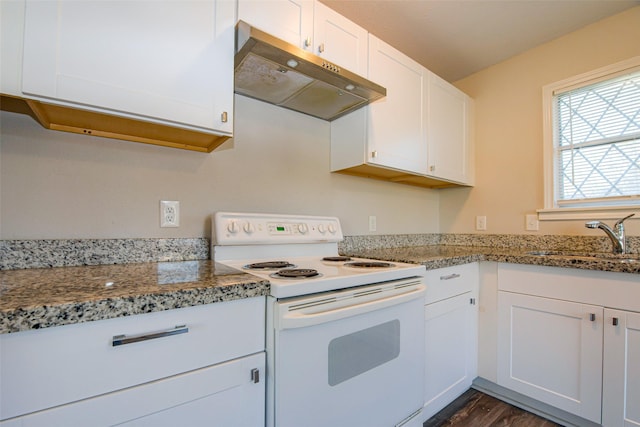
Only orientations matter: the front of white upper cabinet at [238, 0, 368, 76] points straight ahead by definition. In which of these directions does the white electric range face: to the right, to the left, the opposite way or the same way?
the same way

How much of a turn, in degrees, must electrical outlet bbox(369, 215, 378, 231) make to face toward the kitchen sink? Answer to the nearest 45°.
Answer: approximately 45° to its left

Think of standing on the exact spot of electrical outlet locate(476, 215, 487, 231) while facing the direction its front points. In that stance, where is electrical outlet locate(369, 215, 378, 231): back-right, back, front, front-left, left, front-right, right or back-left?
front-right

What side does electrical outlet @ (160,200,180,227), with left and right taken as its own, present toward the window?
left

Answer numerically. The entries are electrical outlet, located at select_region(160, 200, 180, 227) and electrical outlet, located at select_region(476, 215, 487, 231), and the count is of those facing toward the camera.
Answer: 2

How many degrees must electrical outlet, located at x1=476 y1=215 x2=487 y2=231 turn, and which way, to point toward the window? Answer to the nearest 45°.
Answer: approximately 90° to its left

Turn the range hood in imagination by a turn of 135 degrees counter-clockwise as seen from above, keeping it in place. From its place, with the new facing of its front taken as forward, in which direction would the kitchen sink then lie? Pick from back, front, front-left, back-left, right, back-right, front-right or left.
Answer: right

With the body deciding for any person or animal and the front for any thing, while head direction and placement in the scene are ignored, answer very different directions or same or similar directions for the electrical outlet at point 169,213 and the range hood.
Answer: same or similar directions

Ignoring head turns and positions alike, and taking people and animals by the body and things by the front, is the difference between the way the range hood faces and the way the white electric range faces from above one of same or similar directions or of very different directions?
same or similar directions

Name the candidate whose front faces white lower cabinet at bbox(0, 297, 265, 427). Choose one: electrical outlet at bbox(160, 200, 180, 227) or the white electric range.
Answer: the electrical outlet

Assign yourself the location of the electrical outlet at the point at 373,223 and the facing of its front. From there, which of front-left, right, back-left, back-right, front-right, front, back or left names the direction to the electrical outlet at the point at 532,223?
front-left

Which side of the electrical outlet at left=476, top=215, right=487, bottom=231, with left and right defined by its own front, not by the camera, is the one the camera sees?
front

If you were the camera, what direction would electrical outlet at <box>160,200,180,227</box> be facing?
facing the viewer

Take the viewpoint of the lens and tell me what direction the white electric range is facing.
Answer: facing the viewer and to the right of the viewer
